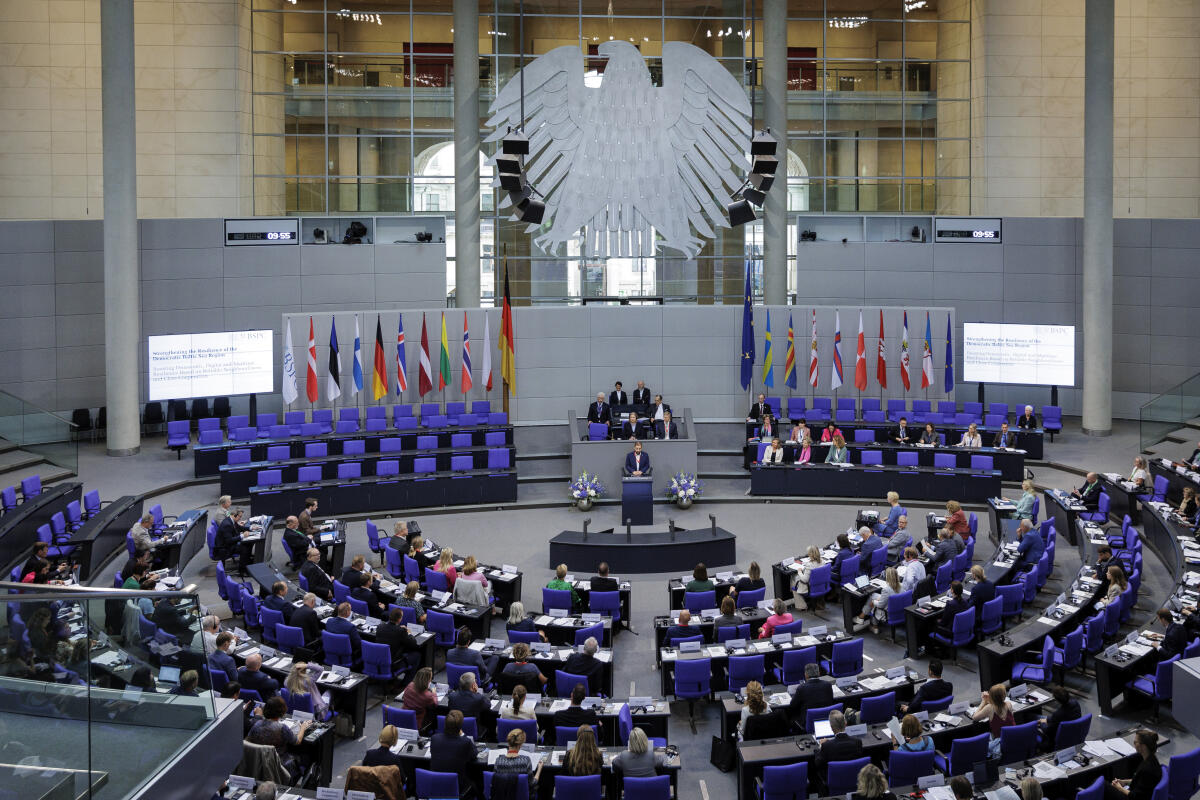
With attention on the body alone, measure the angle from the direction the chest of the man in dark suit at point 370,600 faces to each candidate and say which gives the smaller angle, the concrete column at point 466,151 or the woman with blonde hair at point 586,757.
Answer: the concrete column

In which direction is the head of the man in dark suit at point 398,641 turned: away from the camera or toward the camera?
away from the camera

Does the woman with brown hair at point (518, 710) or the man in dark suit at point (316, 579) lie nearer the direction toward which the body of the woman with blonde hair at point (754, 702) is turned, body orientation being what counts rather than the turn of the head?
the man in dark suit

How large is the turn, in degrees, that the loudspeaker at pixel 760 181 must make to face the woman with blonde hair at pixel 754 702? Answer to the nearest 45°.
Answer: approximately 45° to its right

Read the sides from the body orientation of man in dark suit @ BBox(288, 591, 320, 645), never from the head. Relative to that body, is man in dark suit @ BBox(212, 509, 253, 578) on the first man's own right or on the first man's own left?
on the first man's own left

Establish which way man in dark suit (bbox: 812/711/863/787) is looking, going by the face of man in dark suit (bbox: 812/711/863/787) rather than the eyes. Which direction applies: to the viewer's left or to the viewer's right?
to the viewer's left

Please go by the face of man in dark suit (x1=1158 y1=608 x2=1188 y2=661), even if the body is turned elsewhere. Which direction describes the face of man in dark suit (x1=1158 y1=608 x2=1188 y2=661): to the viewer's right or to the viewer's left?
to the viewer's left

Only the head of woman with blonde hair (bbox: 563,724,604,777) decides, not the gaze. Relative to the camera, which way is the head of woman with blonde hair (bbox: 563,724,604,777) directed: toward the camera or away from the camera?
away from the camera

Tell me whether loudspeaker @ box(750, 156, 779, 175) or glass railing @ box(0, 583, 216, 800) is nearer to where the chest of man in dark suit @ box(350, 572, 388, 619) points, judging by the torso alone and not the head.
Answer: the loudspeaker

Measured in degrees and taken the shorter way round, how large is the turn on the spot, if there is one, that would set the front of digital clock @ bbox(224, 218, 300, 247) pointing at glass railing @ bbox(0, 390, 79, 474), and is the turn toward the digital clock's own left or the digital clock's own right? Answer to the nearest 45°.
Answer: approximately 45° to the digital clock's own right

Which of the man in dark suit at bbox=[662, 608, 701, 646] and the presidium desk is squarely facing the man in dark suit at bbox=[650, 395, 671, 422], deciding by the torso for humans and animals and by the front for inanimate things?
the man in dark suit at bbox=[662, 608, 701, 646]

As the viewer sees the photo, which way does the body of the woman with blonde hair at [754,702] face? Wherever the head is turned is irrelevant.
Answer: away from the camera

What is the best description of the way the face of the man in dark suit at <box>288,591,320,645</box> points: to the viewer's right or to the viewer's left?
to the viewer's right
